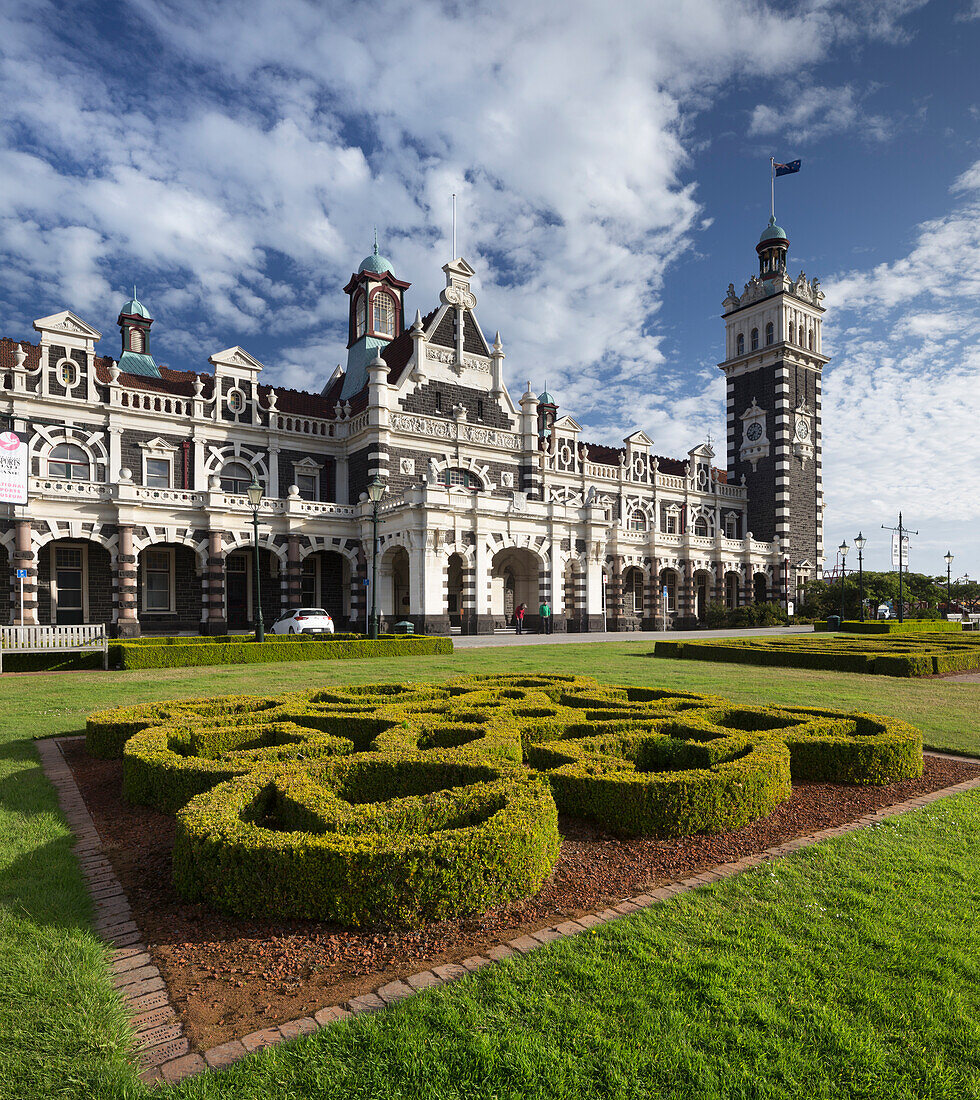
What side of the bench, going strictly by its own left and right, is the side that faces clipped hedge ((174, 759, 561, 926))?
front

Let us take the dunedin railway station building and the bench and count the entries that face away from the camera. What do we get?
0

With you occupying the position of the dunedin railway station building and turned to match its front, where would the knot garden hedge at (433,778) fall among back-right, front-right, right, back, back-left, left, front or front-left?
front-right

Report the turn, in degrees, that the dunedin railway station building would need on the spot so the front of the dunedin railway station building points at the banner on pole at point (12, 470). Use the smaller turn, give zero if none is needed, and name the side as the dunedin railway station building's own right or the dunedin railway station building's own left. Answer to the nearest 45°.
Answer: approximately 45° to the dunedin railway station building's own right

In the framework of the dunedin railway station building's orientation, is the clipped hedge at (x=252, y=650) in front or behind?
in front

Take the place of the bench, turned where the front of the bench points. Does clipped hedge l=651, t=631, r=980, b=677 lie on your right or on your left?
on your left

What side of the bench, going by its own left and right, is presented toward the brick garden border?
front

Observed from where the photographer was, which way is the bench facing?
facing the viewer
